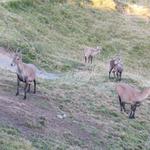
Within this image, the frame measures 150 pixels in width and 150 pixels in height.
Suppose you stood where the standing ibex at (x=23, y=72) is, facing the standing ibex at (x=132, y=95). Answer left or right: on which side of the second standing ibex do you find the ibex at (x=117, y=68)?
left

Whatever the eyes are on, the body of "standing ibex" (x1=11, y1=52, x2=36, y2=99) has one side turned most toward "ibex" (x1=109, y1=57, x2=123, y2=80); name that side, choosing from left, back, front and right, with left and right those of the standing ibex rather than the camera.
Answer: back

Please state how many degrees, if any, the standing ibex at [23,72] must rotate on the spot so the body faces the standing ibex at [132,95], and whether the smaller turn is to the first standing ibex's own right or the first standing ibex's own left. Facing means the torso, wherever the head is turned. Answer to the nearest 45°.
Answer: approximately 135° to the first standing ibex's own left

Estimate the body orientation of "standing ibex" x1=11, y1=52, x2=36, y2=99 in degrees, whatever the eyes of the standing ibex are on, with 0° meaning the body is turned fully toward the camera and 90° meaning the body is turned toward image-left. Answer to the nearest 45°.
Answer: approximately 45°
